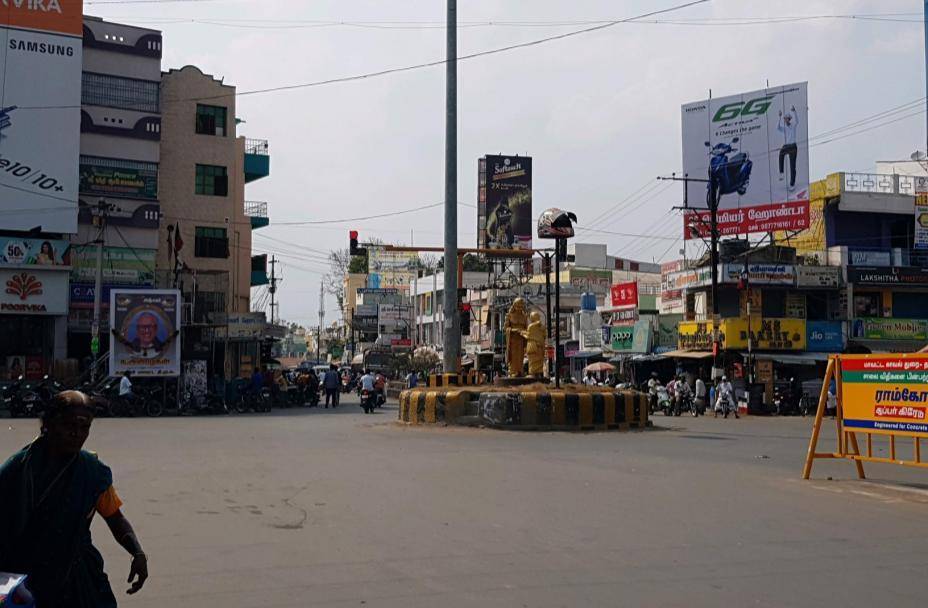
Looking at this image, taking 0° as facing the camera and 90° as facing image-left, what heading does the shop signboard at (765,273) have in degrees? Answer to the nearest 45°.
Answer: approximately 0°

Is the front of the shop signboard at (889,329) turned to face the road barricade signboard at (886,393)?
yes

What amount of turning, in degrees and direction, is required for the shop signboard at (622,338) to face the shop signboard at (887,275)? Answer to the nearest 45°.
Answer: approximately 45° to its left

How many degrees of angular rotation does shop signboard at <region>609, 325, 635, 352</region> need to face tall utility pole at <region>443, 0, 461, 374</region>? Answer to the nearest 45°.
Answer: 0° — it already faces it

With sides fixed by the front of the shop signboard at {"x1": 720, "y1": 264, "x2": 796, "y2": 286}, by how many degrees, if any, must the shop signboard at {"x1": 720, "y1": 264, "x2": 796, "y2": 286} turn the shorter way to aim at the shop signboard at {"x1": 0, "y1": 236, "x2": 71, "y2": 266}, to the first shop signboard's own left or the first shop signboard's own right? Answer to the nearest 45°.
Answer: approximately 45° to the first shop signboard's own right
